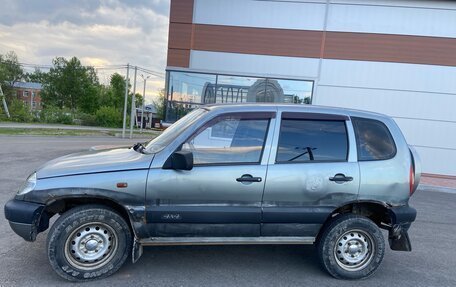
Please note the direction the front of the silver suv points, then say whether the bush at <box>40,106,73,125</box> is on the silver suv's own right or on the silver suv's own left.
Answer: on the silver suv's own right

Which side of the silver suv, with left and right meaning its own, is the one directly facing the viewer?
left

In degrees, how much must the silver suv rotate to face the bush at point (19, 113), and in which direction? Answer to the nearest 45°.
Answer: approximately 45° to its right

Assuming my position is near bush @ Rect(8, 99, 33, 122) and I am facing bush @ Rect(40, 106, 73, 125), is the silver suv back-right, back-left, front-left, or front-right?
front-right
